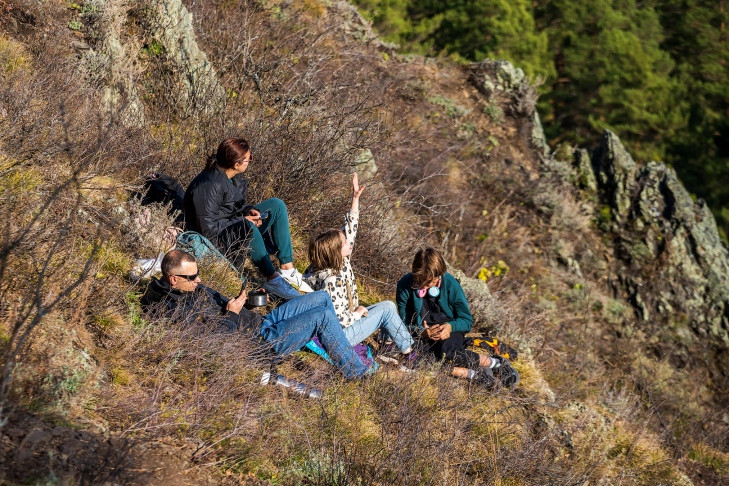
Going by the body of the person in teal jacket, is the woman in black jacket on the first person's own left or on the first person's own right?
on the first person's own right

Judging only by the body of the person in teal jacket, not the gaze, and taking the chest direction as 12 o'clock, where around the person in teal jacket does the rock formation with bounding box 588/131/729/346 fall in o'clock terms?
The rock formation is roughly at 7 o'clock from the person in teal jacket.

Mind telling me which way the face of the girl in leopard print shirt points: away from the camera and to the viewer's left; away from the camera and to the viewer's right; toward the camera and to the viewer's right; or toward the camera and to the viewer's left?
away from the camera and to the viewer's right

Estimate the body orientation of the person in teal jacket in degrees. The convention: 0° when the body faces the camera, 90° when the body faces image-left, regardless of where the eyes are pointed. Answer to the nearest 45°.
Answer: approximately 0°

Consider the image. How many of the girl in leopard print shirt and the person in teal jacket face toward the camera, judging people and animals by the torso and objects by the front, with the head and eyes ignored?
1

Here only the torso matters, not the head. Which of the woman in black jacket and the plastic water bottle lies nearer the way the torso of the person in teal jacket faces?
the plastic water bottle

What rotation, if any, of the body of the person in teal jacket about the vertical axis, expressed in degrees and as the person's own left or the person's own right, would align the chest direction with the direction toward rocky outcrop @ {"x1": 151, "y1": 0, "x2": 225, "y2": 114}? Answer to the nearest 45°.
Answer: approximately 135° to the person's own right

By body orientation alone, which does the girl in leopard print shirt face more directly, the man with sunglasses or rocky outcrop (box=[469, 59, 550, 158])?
the rocky outcrop

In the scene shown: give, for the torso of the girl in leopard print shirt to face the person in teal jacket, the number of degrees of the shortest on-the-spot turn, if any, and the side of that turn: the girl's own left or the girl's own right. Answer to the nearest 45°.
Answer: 0° — they already face them

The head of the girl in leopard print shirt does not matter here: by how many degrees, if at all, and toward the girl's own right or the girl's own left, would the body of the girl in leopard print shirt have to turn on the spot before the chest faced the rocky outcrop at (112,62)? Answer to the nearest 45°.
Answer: approximately 135° to the girl's own left

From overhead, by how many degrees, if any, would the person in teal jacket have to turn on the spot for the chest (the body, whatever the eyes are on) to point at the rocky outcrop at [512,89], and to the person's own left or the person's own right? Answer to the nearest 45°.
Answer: approximately 180°

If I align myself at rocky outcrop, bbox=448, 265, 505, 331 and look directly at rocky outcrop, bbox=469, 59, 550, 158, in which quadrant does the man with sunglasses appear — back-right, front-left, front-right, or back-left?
back-left

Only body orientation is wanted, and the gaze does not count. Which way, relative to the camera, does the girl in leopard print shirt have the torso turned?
to the viewer's right
